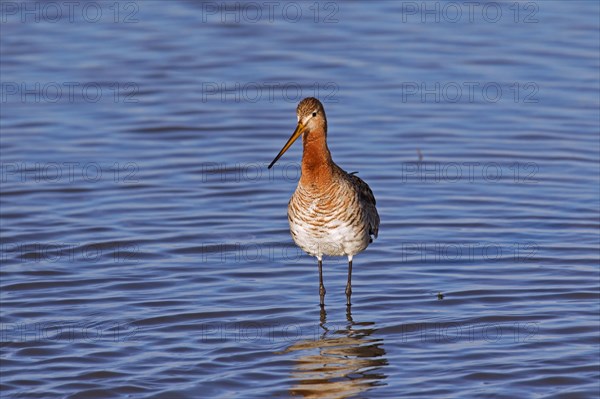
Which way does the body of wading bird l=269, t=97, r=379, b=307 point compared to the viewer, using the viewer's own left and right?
facing the viewer and to the left of the viewer
